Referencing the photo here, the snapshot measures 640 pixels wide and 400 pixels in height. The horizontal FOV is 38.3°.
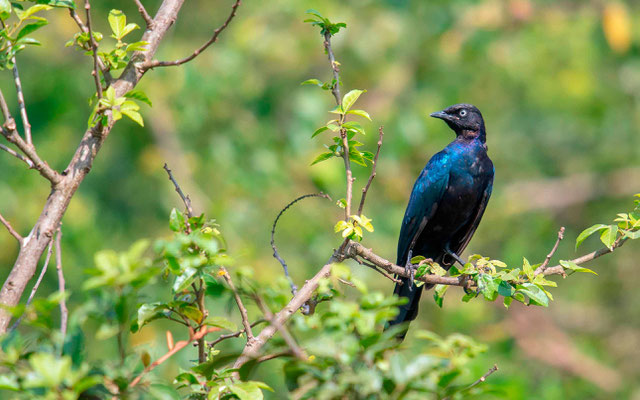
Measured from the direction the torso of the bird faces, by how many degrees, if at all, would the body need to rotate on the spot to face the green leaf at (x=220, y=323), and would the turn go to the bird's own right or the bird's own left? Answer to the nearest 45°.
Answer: approximately 45° to the bird's own right

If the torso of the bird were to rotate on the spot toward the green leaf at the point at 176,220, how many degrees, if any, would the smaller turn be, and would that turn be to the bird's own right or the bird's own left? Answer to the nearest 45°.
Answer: approximately 45° to the bird's own right

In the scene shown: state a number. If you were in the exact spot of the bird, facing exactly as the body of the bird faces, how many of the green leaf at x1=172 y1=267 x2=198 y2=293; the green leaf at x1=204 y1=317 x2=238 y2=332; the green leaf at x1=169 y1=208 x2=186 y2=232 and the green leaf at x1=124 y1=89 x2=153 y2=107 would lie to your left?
0

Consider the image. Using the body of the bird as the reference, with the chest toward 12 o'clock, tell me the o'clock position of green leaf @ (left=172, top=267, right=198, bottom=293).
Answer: The green leaf is roughly at 2 o'clock from the bird.
